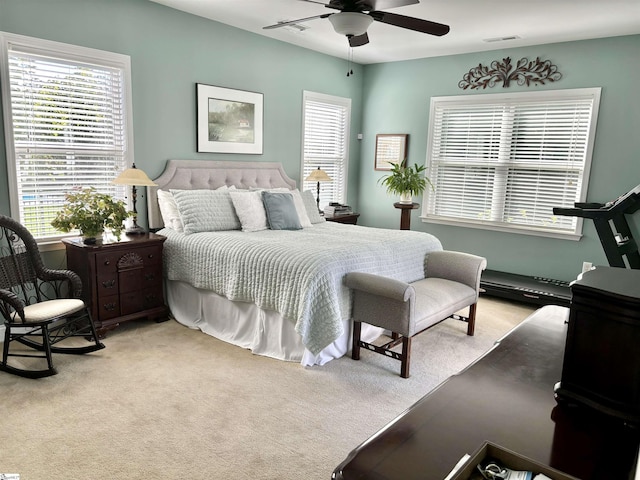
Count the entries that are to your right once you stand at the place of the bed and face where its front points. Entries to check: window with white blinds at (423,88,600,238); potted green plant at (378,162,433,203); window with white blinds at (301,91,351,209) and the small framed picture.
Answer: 0

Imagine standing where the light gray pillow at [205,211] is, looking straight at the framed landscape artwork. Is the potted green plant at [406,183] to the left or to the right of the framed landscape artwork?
right

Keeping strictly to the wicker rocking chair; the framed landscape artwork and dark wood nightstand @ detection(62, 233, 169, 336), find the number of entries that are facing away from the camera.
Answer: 0

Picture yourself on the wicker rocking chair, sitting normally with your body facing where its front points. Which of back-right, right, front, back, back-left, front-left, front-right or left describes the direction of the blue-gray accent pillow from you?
front-left

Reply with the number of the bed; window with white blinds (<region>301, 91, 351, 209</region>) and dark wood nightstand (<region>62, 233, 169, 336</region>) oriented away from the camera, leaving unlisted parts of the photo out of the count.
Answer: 0

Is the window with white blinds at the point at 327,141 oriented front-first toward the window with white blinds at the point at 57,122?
no

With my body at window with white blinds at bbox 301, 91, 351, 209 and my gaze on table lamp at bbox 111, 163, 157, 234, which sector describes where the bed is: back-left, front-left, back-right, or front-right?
front-left

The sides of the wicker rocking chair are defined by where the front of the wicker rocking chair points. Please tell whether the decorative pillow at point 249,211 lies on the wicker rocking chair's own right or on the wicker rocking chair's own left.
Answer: on the wicker rocking chair's own left

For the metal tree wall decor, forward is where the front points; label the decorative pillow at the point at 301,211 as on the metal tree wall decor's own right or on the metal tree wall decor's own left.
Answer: on the metal tree wall decor's own right

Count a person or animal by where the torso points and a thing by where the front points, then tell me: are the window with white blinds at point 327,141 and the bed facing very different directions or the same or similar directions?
same or similar directions

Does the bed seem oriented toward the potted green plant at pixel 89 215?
no

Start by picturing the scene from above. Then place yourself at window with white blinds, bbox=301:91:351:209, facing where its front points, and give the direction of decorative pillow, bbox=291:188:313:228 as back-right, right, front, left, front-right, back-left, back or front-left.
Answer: front-right

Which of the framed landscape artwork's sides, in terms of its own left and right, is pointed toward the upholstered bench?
front

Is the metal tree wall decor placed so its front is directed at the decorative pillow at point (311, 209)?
no

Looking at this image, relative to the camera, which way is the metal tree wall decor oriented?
toward the camera

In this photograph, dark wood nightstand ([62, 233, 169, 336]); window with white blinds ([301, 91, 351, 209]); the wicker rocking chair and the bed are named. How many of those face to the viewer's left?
0

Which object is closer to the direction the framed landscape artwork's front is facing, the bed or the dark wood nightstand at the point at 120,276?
the bed

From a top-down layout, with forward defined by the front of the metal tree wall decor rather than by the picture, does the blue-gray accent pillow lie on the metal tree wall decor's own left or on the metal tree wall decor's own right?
on the metal tree wall decor's own right

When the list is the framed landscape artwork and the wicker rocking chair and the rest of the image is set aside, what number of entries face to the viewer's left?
0

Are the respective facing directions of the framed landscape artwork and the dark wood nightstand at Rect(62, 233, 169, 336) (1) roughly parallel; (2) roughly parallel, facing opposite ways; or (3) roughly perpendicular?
roughly parallel

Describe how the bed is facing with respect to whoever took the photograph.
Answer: facing the viewer and to the right of the viewer

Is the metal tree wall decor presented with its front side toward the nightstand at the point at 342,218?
no

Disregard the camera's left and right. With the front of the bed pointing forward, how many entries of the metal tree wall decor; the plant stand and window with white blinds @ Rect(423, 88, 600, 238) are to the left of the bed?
3
